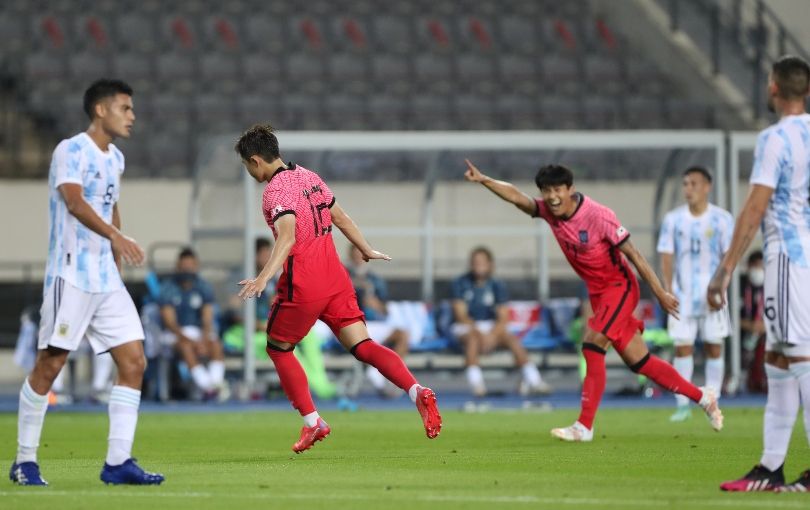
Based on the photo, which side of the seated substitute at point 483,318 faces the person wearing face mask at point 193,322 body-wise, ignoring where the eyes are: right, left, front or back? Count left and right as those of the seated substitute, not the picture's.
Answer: right

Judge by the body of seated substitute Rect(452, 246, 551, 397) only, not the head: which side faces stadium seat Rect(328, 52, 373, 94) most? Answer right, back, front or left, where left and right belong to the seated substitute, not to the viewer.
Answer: back

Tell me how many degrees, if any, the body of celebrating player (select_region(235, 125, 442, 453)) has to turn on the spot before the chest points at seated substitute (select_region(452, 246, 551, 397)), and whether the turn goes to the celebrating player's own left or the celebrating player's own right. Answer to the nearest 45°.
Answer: approximately 45° to the celebrating player's own right

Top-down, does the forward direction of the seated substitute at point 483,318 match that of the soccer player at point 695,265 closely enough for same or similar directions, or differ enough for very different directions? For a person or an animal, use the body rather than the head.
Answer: same or similar directions

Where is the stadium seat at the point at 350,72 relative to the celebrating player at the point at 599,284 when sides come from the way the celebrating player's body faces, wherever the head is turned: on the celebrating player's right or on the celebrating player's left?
on the celebrating player's right

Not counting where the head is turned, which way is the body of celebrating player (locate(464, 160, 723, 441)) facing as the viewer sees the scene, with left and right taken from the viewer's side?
facing the viewer and to the left of the viewer

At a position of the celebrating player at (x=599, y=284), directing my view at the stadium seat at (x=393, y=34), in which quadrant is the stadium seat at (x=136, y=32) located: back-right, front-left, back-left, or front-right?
front-left

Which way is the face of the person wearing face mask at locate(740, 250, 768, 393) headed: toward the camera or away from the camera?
toward the camera

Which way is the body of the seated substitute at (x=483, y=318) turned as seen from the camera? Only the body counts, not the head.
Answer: toward the camera

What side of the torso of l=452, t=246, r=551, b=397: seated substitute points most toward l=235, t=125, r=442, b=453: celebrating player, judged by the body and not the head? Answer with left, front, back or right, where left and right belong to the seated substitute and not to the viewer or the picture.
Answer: front

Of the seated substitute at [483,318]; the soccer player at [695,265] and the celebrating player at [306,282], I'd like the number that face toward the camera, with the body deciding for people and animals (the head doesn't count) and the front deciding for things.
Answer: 2

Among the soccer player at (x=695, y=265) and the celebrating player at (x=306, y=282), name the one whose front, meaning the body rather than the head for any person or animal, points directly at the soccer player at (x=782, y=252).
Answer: the soccer player at (x=695, y=265)

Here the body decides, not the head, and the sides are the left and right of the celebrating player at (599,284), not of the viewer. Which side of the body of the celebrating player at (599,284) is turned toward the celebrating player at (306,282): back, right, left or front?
front
